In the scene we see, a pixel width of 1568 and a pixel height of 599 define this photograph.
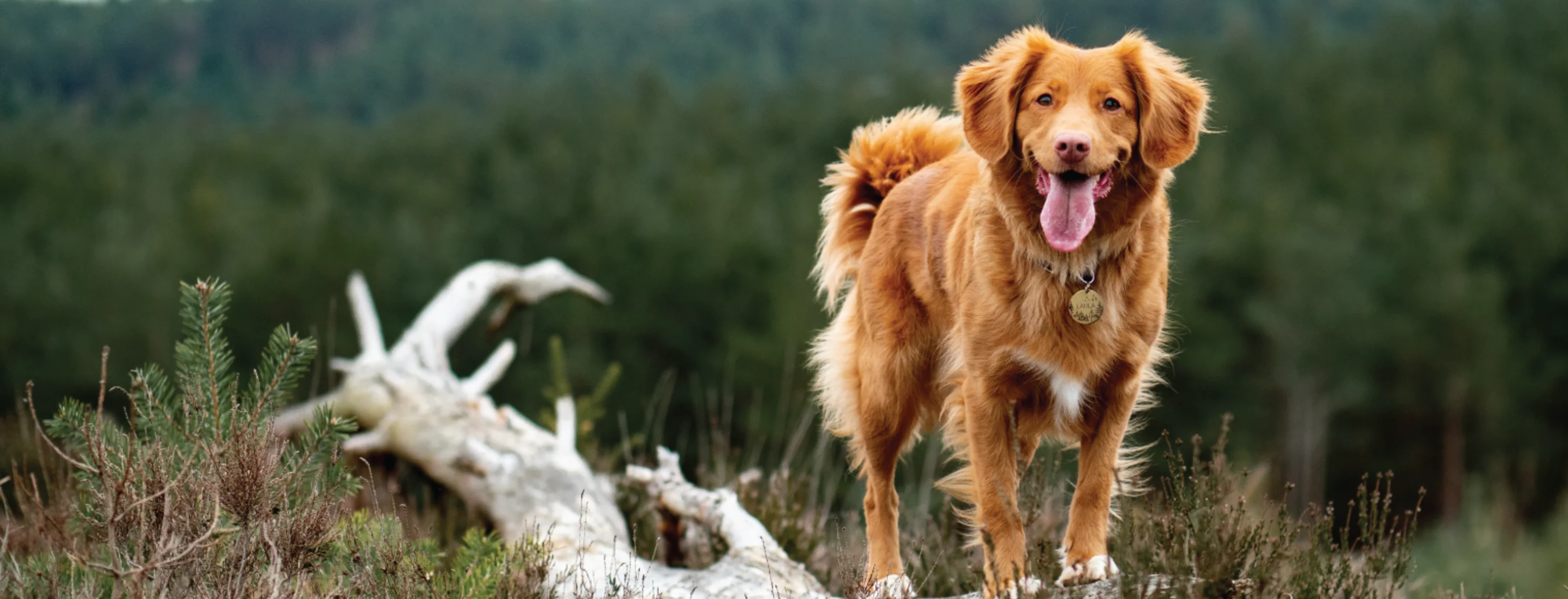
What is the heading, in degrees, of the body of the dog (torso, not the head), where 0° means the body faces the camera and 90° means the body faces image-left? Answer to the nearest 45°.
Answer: approximately 315°
